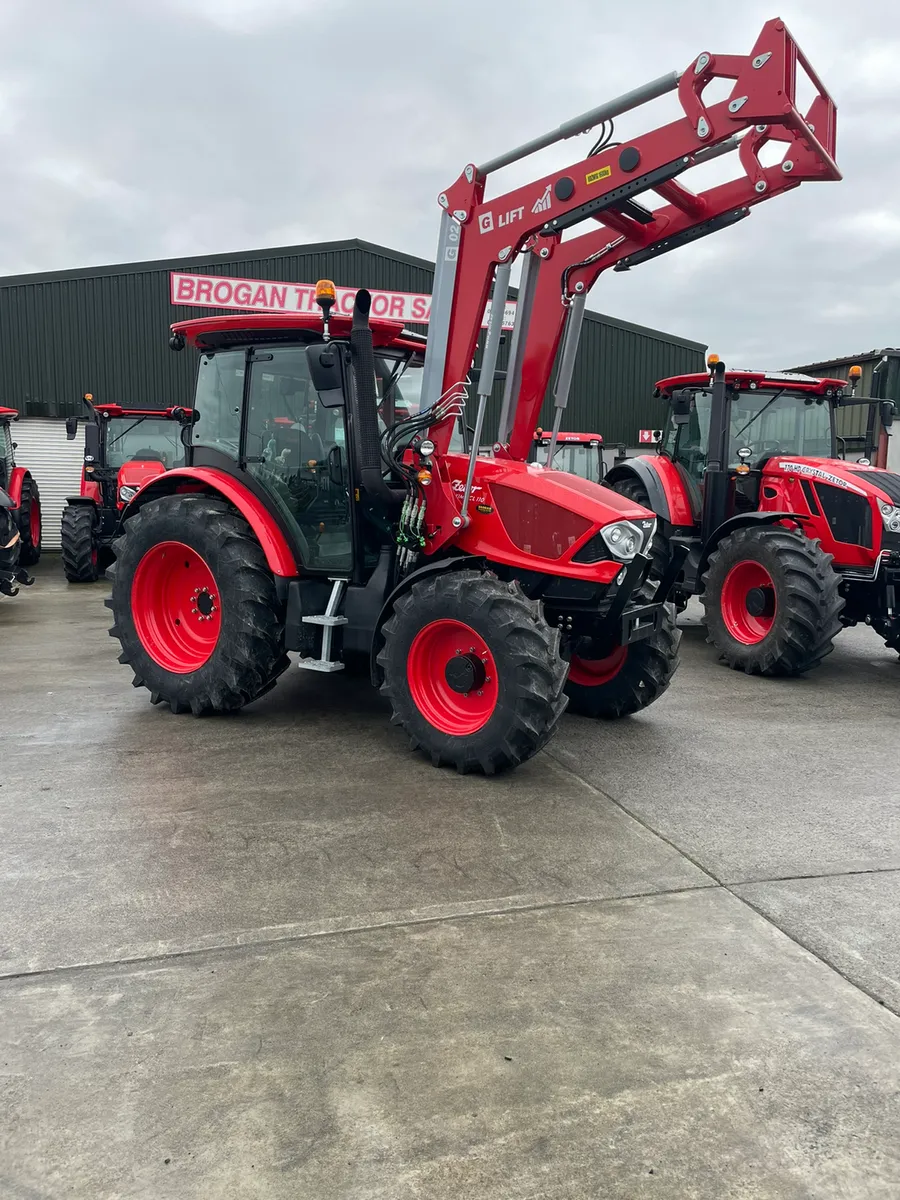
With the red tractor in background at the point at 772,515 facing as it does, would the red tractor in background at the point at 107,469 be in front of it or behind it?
behind

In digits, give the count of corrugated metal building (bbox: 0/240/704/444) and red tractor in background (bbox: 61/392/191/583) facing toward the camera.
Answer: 2

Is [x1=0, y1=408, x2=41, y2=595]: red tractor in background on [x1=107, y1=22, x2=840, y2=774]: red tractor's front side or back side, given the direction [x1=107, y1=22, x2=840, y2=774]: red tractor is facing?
on the back side

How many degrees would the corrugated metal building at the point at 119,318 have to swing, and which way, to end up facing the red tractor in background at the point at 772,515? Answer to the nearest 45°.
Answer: approximately 45° to its left

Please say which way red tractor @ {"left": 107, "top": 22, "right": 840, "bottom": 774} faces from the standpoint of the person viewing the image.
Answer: facing the viewer and to the right of the viewer

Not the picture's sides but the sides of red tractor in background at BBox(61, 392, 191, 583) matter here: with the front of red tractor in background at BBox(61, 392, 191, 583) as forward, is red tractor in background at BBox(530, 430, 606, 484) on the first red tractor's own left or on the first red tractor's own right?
on the first red tractor's own left

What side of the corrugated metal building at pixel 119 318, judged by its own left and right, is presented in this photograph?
front

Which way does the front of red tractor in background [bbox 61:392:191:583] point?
toward the camera

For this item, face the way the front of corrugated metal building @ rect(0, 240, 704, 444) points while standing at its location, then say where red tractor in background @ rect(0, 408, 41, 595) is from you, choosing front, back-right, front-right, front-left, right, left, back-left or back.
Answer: front

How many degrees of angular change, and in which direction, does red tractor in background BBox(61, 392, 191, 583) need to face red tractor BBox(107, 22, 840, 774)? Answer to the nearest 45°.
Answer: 0° — it already faces it

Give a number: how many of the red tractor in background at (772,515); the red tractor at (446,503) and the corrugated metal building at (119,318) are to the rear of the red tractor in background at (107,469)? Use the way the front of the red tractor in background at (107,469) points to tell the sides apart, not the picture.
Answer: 1
